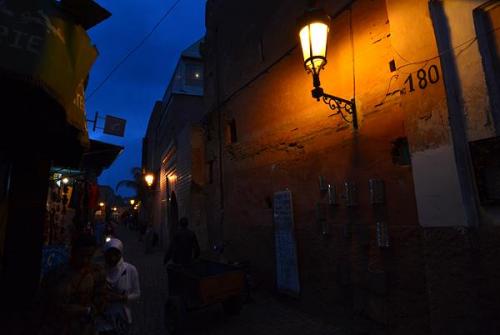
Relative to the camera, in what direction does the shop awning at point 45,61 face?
facing the viewer and to the right of the viewer

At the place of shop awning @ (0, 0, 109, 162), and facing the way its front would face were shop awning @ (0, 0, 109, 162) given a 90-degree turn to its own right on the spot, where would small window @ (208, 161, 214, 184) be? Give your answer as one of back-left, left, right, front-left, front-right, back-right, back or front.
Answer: back

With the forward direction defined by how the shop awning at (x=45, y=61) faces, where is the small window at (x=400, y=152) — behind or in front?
in front

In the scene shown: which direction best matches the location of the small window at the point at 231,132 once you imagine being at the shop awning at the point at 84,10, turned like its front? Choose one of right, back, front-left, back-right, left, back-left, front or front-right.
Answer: left

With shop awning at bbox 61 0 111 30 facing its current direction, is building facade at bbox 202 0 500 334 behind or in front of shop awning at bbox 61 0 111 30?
in front

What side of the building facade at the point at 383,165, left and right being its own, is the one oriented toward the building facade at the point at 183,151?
right

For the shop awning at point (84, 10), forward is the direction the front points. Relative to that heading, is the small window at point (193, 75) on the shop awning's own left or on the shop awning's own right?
on the shop awning's own left

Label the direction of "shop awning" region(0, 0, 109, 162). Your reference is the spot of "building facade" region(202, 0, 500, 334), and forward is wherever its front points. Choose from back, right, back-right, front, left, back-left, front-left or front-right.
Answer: front

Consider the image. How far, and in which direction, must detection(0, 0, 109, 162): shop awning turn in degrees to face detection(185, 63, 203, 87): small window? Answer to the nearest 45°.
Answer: approximately 90° to its left

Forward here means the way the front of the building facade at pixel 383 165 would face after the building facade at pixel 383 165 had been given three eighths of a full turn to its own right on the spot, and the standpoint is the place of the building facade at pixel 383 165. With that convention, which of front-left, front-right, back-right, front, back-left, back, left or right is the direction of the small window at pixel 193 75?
front-left

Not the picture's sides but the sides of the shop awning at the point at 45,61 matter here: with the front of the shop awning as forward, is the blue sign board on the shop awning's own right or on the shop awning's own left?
on the shop awning's own left

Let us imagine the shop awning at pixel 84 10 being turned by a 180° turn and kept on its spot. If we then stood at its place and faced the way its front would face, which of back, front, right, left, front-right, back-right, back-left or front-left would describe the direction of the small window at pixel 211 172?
right
